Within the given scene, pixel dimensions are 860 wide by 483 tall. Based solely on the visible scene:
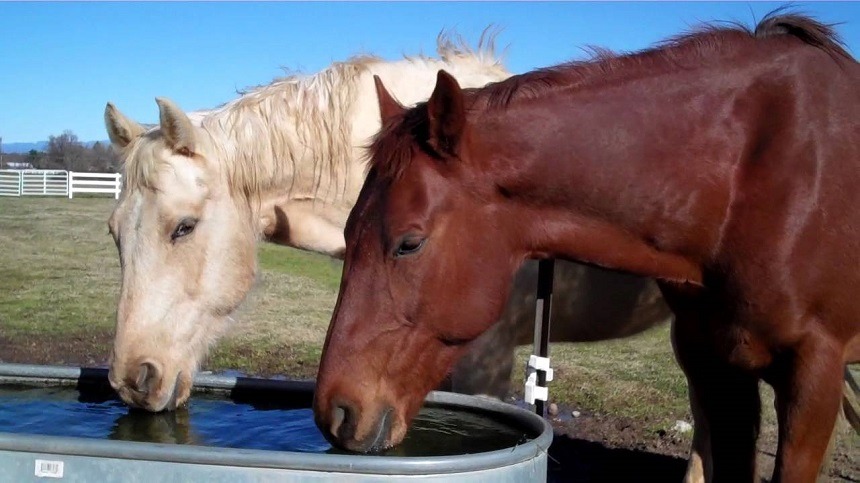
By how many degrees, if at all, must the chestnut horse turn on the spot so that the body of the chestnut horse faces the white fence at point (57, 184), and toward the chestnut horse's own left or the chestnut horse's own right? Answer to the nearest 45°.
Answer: approximately 90° to the chestnut horse's own right

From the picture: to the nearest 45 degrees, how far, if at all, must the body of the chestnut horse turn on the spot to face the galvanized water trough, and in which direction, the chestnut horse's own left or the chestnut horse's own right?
0° — it already faces it

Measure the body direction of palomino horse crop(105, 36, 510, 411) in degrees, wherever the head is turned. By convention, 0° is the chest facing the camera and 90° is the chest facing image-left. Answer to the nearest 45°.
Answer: approximately 45°

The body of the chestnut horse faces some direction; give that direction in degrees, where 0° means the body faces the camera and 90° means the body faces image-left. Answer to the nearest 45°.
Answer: approximately 45°

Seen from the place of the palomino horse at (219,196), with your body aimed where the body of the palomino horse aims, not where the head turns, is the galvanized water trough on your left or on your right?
on your left

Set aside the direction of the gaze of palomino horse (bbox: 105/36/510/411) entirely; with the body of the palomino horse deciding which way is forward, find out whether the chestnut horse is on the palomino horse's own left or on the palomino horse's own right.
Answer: on the palomino horse's own left

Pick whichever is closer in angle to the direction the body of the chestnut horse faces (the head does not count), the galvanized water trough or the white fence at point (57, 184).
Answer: the galvanized water trough

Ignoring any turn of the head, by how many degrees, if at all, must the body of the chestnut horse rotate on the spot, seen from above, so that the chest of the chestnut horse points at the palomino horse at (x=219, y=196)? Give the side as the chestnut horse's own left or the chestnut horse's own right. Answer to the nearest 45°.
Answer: approximately 90° to the chestnut horse's own right

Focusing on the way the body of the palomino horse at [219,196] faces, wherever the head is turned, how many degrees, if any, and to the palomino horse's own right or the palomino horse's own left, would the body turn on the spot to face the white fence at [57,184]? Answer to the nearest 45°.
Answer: approximately 135° to the palomino horse's own right

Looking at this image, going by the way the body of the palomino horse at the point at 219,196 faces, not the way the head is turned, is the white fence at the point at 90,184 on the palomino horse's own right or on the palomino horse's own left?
on the palomino horse's own right
